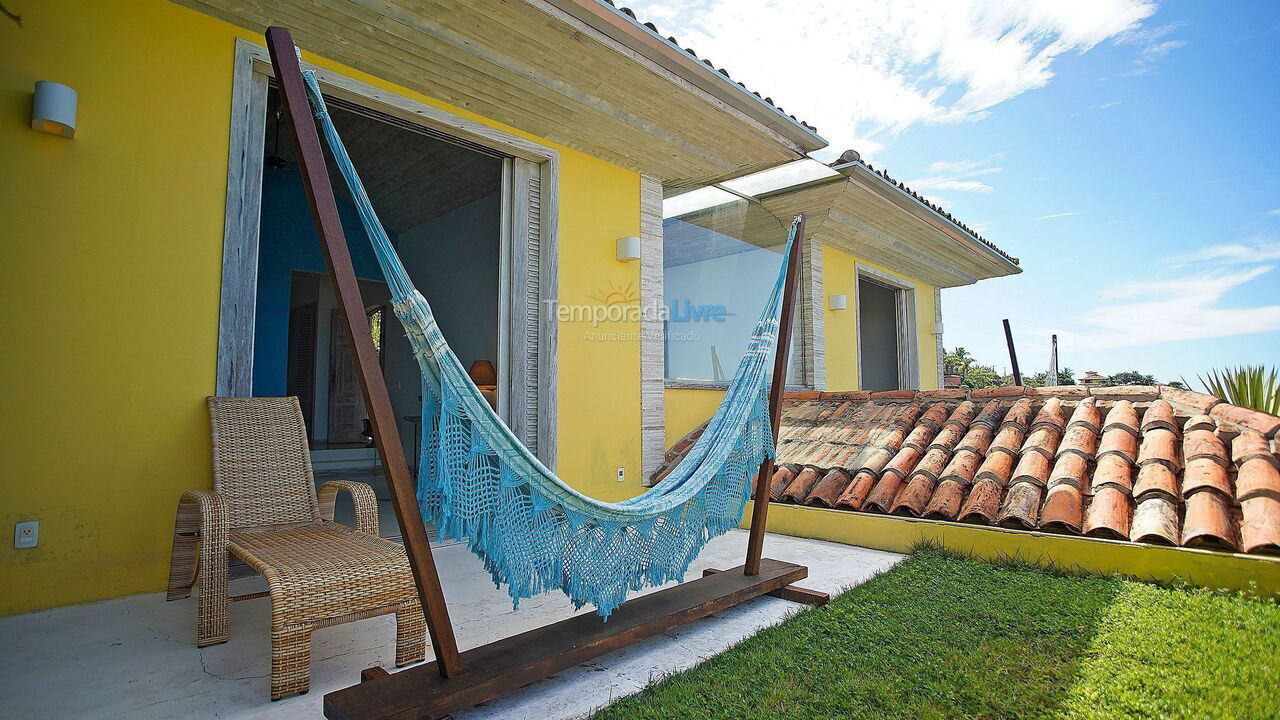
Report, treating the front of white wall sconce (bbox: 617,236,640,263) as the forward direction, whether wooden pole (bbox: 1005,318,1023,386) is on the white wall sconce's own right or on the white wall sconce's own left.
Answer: on the white wall sconce's own left

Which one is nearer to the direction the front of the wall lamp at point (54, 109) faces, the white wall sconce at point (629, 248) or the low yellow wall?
the low yellow wall

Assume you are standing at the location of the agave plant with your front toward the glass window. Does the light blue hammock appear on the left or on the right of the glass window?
left

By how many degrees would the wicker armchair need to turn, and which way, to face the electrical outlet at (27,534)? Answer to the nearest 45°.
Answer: approximately 180°

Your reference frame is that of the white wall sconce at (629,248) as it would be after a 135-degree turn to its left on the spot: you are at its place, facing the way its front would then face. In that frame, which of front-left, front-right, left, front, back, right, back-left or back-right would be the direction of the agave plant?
right

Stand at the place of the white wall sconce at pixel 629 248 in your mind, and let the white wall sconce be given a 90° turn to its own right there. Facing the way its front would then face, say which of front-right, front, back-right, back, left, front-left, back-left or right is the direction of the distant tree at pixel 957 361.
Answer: back

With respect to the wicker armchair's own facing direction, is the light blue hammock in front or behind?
in front

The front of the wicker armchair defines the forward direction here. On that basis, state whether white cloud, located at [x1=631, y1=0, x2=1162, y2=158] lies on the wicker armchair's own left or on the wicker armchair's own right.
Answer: on the wicker armchair's own left

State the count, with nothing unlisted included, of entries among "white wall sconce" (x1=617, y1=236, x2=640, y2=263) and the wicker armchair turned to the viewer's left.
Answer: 0

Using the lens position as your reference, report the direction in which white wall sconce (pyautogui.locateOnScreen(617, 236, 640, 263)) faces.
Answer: facing the viewer and to the right of the viewer

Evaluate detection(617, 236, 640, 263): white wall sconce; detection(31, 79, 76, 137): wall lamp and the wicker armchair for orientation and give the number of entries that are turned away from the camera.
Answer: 0

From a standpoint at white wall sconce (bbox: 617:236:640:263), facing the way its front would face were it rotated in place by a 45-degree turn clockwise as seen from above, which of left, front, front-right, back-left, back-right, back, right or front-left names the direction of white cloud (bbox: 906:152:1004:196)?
back-left
